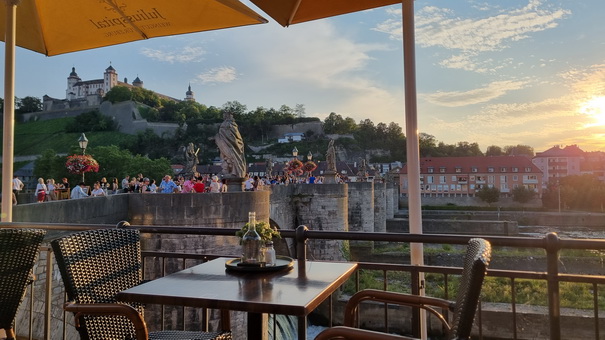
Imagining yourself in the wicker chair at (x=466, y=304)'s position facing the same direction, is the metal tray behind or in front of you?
in front

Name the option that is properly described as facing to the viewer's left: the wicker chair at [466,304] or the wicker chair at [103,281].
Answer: the wicker chair at [466,304]

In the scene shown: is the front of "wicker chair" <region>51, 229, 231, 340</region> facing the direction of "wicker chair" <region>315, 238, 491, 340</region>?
yes

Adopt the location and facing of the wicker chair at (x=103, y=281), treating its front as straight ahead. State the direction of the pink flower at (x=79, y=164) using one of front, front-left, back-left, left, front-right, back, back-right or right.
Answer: back-left

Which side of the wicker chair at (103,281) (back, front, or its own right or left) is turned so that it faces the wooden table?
front

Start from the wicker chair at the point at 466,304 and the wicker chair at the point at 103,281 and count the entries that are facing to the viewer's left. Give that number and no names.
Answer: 1

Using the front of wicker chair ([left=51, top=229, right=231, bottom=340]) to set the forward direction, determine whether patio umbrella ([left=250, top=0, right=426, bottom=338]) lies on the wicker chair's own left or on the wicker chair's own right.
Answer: on the wicker chair's own left

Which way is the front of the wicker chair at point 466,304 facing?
to the viewer's left

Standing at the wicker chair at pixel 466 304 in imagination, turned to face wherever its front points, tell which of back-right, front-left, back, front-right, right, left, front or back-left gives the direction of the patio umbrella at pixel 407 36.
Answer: right

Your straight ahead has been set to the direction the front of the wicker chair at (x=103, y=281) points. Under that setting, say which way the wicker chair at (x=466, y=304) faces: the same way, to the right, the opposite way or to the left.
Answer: the opposite way

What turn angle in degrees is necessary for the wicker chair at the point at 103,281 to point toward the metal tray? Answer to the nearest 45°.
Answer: approximately 45° to its left

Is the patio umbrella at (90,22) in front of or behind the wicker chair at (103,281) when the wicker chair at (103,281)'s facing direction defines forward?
behind

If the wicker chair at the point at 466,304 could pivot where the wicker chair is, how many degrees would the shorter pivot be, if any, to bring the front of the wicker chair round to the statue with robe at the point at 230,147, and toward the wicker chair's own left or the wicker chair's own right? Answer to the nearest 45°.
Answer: approximately 45° to the wicker chair's own right
